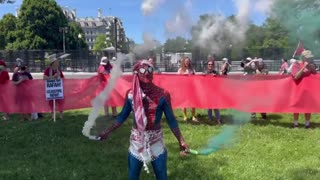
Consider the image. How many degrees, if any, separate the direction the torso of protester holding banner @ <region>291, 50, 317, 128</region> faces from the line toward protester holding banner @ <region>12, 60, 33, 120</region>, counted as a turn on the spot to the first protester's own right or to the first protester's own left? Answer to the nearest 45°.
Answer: approximately 90° to the first protester's own right

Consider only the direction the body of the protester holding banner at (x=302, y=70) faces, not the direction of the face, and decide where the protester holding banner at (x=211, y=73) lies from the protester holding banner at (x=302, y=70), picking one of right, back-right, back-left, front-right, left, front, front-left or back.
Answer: right

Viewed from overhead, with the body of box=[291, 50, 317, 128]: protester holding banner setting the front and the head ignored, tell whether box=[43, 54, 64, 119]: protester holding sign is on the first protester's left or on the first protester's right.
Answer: on the first protester's right

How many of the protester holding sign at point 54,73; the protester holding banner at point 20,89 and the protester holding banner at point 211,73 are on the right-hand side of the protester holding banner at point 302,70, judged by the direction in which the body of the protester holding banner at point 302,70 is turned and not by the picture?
3

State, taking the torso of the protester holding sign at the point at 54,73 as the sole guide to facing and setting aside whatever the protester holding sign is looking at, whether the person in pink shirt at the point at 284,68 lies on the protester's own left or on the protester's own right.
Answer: on the protester's own left

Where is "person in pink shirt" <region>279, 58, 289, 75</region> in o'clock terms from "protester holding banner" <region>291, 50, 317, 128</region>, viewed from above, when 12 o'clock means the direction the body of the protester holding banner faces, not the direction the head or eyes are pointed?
The person in pink shirt is roughly at 6 o'clock from the protester holding banner.

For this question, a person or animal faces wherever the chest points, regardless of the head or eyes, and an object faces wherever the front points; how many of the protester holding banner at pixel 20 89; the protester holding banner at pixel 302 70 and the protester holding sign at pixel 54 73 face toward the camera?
3

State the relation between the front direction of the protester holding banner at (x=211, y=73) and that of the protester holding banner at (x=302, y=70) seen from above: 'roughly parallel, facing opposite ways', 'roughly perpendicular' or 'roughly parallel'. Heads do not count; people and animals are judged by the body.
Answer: roughly parallel

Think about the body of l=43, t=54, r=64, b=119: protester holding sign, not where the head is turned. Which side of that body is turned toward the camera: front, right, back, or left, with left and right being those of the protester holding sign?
front

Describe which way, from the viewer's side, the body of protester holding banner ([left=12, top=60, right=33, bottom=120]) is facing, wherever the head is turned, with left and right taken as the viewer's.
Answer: facing the viewer
